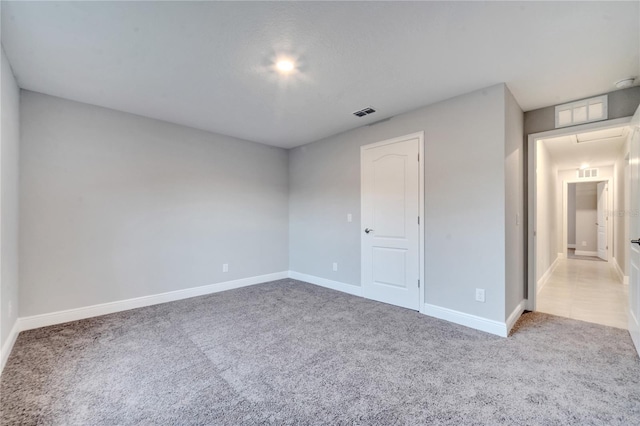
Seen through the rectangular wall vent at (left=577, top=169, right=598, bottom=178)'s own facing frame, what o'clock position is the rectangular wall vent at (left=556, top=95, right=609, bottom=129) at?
the rectangular wall vent at (left=556, top=95, right=609, bottom=129) is roughly at 12 o'clock from the rectangular wall vent at (left=577, top=169, right=598, bottom=178).

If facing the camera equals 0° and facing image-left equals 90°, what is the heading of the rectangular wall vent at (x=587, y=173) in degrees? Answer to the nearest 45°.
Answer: approximately 0°

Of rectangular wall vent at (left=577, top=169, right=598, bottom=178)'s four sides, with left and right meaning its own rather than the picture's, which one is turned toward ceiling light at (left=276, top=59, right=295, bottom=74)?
front

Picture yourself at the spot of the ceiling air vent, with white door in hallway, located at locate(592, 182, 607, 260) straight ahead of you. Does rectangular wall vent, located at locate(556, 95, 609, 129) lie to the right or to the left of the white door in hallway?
right

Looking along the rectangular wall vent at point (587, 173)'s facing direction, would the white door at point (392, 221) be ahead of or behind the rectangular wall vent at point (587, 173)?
ahead
